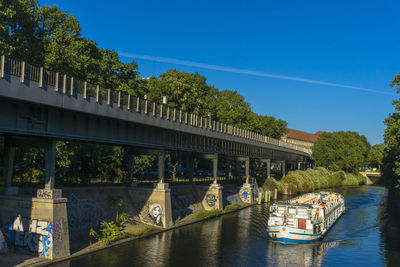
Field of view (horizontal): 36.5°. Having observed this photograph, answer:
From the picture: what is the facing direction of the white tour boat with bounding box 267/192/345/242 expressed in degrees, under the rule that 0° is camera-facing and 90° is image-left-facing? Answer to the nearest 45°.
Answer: approximately 45°

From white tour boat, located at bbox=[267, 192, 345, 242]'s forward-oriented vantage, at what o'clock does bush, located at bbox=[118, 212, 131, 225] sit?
The bush is roughly at 1 o'clock from the white tour boat.

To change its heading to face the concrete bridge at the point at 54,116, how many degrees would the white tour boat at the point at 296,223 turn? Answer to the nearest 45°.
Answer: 0° — it already faces it

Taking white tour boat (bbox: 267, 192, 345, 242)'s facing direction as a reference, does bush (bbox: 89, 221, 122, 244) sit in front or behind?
in front
